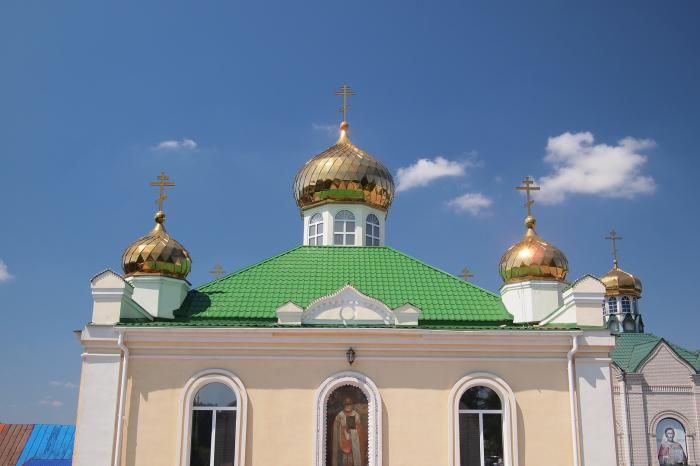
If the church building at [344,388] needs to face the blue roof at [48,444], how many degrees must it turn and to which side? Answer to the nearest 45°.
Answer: approximately 135° to its right

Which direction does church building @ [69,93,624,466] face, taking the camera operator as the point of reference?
facing the viewer
